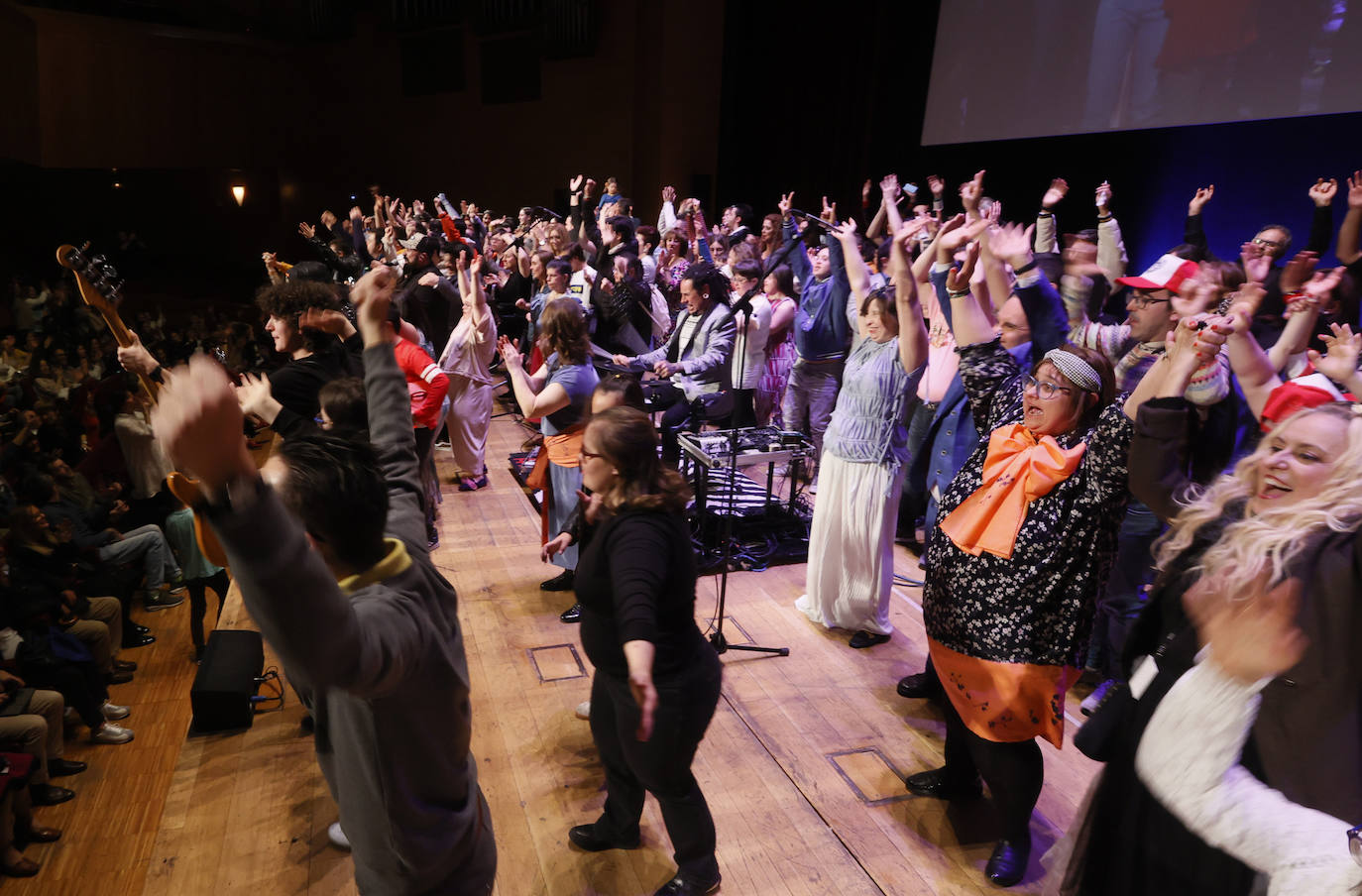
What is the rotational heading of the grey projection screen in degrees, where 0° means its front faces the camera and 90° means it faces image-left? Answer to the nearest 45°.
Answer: approximately 45°

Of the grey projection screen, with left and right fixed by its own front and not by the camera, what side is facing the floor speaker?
front
